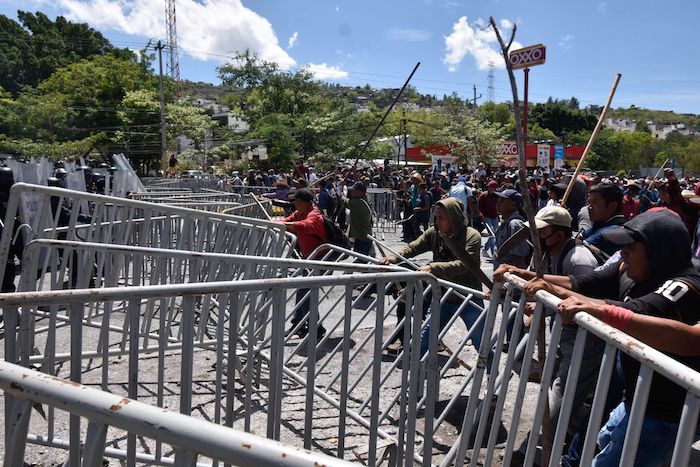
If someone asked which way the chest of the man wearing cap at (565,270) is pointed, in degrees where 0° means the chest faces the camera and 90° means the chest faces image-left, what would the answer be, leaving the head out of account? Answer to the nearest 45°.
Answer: approximately 45°

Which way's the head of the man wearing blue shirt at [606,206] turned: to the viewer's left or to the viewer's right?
to the viewer's left

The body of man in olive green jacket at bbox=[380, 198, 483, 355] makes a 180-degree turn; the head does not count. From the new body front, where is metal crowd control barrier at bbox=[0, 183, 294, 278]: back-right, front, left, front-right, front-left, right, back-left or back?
back-left

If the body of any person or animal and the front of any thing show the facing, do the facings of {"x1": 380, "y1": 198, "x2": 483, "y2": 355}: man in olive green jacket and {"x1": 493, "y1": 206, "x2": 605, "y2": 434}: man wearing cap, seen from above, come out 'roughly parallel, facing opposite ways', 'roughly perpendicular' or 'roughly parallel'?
roughly parallel

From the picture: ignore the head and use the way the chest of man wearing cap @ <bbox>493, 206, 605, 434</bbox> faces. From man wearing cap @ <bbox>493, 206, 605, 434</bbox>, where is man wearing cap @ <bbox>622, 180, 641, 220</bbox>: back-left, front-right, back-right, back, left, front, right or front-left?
back-right

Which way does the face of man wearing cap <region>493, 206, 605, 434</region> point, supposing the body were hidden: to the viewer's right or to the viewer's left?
to the viewer's left

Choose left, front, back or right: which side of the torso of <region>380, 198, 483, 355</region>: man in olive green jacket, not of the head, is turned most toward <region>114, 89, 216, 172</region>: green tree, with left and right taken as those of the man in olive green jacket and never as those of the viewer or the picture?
right

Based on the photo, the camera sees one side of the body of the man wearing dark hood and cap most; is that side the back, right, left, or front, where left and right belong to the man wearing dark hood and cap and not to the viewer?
left

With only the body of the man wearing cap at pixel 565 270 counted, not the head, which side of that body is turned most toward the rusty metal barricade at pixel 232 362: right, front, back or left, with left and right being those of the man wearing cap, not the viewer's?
front

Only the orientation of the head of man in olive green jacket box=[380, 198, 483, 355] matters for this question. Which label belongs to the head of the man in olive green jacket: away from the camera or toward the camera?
toward the camera

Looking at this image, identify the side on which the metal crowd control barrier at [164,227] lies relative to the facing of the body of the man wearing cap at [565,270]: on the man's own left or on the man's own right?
on the man's own right

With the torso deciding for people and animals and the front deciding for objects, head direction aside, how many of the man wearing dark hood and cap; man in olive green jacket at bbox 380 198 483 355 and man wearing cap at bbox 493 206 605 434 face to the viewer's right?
0

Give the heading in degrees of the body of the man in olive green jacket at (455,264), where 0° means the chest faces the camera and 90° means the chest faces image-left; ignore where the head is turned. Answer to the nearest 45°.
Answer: approximately 45°
